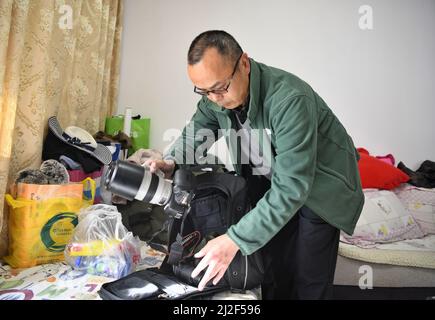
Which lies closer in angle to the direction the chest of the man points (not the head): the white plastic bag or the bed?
the white plastic bag

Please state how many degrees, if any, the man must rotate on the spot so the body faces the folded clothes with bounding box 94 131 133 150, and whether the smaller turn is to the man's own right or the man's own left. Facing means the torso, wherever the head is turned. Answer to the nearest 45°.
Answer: approximately 90° to the man's own right

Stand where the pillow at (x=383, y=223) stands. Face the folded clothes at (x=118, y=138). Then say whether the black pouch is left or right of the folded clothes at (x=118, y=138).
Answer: left

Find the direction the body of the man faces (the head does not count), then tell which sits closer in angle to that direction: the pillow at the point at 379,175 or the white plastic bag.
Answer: the white plastic bag

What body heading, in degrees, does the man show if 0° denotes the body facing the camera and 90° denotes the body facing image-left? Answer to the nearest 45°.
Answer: approximately 45°

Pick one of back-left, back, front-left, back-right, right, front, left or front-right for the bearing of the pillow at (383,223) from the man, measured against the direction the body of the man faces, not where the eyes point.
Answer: back

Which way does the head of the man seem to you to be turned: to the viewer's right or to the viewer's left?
to the viewer's left

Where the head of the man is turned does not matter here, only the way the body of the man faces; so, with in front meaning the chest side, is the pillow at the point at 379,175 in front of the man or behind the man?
behind

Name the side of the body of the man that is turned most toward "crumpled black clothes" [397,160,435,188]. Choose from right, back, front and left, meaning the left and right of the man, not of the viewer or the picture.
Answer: back

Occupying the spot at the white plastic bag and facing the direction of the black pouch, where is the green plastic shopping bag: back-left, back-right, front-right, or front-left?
back-left
